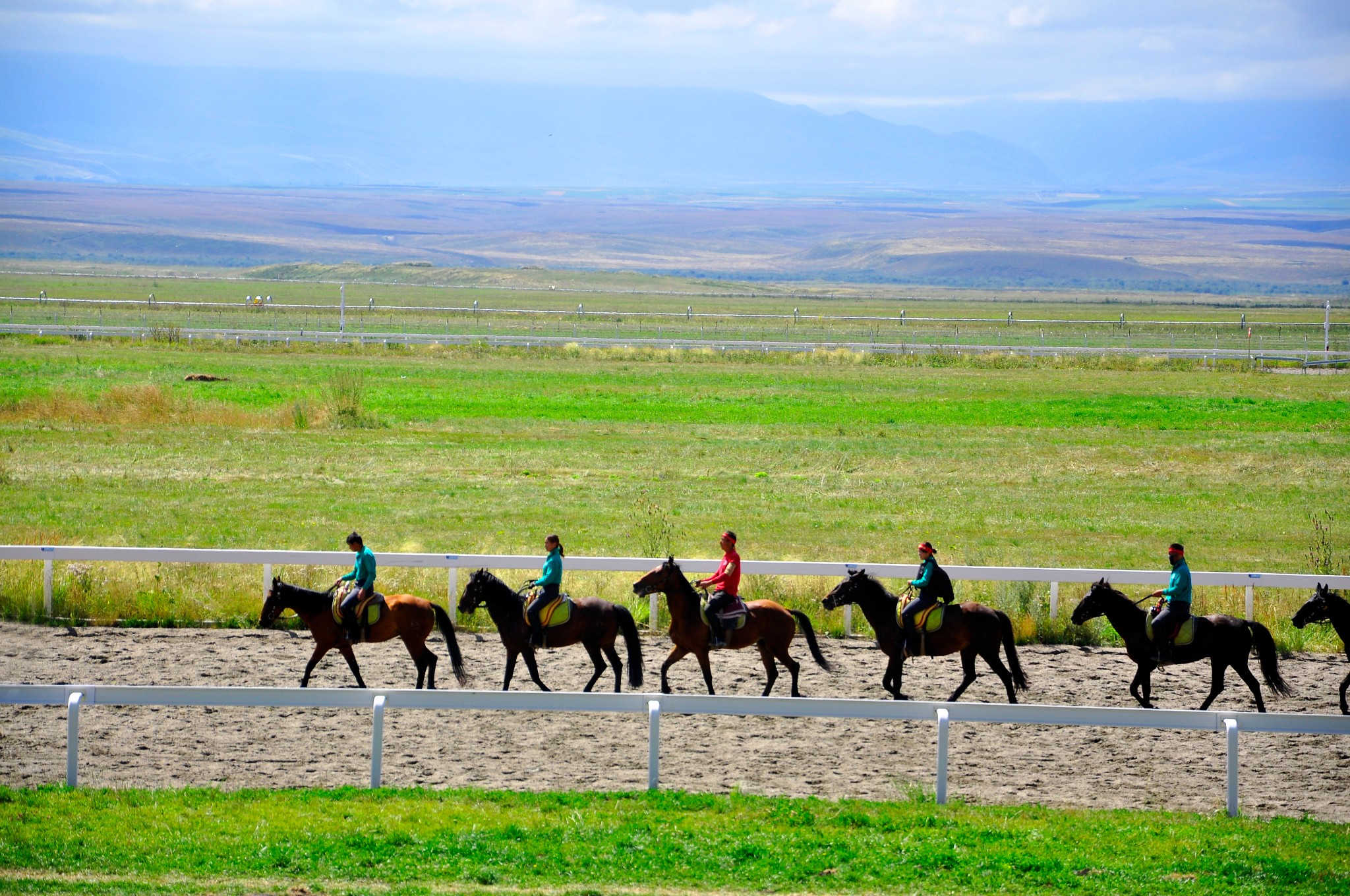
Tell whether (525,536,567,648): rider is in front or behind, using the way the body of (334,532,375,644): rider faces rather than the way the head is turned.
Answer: behind

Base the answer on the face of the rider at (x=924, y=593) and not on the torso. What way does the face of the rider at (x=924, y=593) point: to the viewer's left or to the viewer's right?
to the viewer's left

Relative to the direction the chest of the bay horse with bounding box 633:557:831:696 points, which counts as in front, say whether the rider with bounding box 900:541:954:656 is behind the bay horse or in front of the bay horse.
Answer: behind

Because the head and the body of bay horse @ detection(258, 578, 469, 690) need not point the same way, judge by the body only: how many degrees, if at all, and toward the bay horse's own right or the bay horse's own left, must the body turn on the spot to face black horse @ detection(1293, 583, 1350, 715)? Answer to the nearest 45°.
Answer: approximately 180°

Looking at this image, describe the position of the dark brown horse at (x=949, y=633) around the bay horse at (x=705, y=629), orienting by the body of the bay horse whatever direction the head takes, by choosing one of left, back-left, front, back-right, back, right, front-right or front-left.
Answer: back

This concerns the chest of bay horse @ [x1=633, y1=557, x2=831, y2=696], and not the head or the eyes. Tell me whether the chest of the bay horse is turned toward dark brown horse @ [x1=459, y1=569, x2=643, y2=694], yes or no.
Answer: yes

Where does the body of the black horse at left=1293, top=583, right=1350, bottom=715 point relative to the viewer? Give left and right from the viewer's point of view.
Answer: facing to the left of the viewer

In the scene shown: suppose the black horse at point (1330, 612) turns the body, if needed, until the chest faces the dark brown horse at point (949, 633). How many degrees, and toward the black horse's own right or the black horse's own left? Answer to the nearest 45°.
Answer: approximately 45° to the black horse's own left

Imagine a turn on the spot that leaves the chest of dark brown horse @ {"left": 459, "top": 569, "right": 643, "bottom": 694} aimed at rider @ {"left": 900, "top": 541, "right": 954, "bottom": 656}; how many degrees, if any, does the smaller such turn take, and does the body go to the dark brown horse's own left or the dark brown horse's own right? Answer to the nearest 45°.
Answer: approximately 180°

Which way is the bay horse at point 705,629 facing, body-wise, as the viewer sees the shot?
to the viewer's left

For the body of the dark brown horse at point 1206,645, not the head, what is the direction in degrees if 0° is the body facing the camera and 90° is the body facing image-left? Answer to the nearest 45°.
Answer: approximately 90°

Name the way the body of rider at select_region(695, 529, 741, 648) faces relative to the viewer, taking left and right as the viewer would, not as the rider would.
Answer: facing to the left of the viewer

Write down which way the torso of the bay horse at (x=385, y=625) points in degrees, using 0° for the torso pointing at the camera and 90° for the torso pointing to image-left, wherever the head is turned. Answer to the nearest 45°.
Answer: approximately 90°

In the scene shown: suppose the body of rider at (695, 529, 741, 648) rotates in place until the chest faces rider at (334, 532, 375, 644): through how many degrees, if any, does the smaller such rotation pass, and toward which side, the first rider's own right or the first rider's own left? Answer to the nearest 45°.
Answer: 0° — they already face them

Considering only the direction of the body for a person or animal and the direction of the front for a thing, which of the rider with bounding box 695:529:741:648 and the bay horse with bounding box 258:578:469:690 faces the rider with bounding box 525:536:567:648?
the rider with bounding box 695:529:741:648
